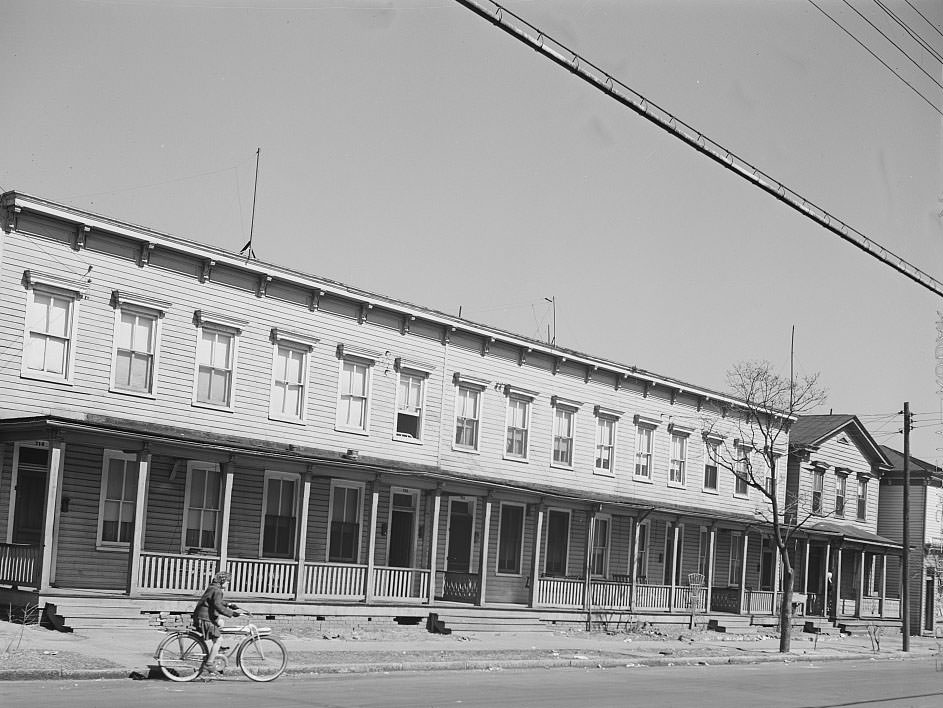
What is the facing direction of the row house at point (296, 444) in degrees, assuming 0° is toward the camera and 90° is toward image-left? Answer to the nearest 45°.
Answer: approximately 315°
